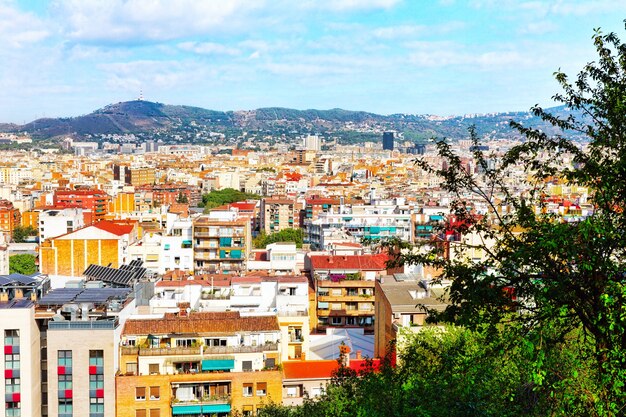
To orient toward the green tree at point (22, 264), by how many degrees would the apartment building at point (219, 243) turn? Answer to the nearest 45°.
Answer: approximately 135° to its right

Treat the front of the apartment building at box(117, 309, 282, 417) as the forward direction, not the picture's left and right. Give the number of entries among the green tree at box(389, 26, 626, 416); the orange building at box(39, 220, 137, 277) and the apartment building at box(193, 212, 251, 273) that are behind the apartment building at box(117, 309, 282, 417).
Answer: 2

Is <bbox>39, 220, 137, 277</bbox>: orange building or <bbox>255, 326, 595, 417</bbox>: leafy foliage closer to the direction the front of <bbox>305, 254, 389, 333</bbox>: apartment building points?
the leafy foliage

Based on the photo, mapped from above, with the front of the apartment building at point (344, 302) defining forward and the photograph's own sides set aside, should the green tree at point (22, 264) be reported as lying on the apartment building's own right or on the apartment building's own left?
on the apartment building's own right

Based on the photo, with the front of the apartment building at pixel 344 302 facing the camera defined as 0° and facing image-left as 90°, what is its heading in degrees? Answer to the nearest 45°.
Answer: approximately 0°

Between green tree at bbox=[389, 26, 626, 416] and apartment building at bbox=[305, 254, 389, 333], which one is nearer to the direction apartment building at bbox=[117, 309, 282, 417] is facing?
the green tree

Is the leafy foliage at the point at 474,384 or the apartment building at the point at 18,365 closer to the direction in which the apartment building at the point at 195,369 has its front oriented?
the leafy foliage

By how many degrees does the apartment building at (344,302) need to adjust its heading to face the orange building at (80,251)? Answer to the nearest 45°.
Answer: approximately 135° to its right

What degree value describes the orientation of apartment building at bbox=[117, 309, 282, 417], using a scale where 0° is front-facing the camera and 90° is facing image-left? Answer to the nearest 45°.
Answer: approximately 0°
